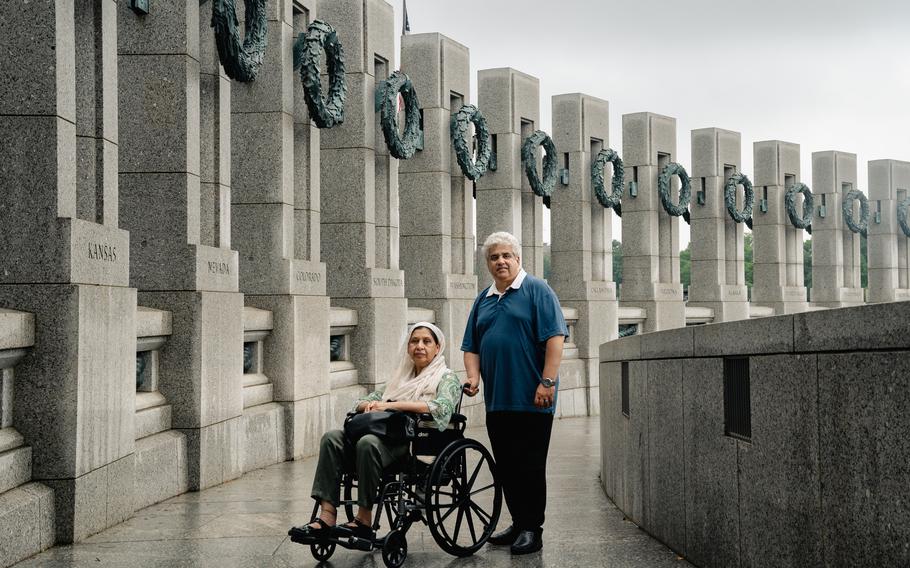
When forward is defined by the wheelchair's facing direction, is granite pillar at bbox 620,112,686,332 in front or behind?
behind

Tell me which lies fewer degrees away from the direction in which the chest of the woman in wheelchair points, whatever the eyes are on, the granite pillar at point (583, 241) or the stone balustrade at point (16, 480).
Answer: the stone balustrade

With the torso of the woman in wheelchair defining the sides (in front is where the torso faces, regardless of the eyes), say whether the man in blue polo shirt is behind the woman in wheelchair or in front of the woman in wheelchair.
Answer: behind

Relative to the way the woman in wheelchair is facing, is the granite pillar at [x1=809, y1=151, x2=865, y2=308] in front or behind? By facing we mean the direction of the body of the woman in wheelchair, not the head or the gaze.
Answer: behind

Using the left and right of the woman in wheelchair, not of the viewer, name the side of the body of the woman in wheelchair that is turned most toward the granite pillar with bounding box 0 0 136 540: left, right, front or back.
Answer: right

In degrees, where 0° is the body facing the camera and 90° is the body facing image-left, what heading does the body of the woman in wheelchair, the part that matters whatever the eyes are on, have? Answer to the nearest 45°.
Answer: approximately 45°

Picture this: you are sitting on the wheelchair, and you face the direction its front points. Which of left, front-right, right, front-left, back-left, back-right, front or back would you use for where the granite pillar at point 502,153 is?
back-right

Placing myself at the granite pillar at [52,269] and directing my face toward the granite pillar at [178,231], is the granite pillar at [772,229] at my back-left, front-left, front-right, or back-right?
front-right

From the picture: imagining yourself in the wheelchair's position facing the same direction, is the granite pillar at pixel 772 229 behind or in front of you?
behind

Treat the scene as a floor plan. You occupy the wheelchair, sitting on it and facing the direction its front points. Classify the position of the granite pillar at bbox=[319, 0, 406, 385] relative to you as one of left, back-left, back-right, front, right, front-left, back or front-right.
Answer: back-right

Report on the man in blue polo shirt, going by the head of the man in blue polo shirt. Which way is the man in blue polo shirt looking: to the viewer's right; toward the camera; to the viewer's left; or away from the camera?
toward the camera

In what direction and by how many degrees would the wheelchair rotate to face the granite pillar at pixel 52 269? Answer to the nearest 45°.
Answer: approximately 45° to its right

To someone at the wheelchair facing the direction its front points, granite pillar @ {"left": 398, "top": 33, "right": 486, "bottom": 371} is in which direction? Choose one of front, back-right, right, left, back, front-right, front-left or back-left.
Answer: back-right
